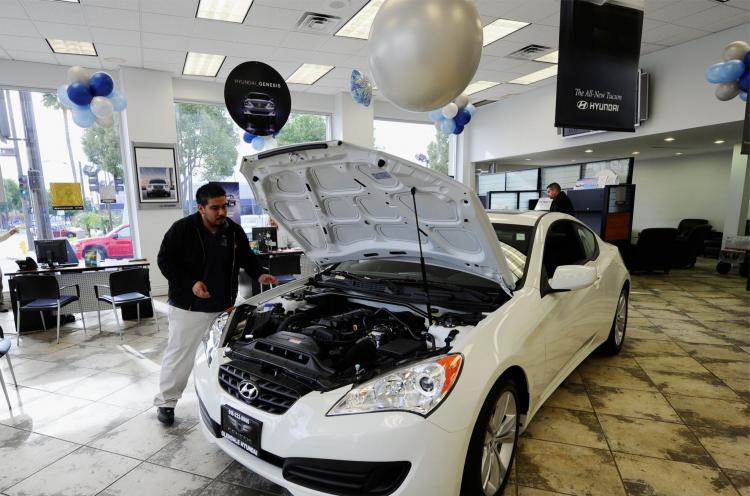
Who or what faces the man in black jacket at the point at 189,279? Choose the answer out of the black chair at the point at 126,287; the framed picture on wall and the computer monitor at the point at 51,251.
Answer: the framed picture on wall

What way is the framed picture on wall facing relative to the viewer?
toward the camera

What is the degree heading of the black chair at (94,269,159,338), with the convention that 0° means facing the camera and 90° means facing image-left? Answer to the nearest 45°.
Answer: approximately 135°

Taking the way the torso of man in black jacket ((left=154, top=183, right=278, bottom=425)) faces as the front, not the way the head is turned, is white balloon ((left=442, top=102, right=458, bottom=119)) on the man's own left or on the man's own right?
on the man's own left

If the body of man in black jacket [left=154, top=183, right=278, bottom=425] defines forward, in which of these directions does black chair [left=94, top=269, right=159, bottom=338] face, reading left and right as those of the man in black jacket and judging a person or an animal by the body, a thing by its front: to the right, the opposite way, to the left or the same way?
the opposite way

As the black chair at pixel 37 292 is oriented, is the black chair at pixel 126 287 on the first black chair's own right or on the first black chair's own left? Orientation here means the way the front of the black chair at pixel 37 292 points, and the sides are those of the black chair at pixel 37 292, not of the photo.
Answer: on the first black chair's own right

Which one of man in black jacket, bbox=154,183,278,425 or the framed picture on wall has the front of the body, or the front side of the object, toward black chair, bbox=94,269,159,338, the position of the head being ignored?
the framed picture on wall

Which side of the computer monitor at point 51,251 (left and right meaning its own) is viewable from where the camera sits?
back

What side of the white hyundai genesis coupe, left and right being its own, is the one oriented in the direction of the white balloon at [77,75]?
right

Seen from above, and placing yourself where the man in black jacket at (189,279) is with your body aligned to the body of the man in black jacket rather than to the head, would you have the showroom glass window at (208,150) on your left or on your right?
on your left

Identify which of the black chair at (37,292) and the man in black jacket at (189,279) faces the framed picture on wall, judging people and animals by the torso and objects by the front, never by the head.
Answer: the black chair

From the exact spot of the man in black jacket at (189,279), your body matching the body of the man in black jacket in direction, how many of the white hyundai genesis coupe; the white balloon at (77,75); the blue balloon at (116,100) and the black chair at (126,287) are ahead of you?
1

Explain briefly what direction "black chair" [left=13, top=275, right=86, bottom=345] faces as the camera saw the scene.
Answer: facing away from the viewer and to the right of the viewer

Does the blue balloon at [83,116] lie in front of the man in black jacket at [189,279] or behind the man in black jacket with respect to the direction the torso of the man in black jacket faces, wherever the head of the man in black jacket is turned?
behind

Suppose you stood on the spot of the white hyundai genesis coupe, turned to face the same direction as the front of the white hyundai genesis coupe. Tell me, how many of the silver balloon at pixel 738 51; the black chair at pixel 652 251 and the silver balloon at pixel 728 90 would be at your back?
3

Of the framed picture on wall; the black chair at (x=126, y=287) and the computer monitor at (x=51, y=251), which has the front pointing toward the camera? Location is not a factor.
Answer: the framed picture on wall
